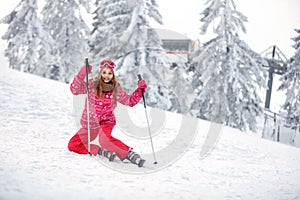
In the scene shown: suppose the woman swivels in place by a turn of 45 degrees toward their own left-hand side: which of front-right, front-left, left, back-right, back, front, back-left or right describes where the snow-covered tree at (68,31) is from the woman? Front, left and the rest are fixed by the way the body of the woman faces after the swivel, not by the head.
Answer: back-left

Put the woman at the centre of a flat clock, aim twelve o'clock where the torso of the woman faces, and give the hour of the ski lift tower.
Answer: The ski lift tower is roughly at 7 o'clock from the woman.

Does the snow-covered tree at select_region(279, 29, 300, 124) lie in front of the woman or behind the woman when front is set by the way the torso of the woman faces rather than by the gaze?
behind

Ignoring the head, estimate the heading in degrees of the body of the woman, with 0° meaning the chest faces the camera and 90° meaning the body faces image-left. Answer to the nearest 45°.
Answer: approximately 0°

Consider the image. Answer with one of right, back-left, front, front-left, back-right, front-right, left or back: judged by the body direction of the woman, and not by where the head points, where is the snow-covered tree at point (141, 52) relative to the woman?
back

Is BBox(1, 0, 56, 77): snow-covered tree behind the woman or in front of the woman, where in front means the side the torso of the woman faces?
behind
